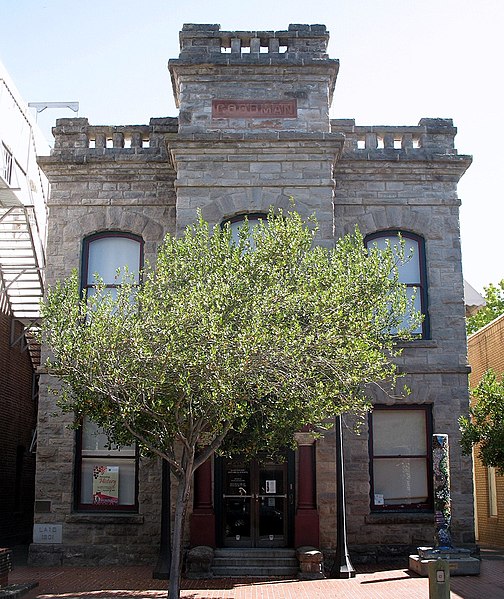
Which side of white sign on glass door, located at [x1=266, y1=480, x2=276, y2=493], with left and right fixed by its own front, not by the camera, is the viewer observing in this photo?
front

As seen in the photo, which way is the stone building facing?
toward the camera

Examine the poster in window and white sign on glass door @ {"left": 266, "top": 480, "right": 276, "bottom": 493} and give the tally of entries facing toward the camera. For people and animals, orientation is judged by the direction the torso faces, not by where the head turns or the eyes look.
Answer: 2

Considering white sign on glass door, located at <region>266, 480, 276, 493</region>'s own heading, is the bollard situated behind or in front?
in front

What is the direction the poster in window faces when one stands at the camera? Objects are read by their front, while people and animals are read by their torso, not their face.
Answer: facing the viewer

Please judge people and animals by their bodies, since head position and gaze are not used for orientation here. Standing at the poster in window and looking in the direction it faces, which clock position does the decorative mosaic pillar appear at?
The decorative mosaic pillar is roughly at 10 o'clock from the poster in window.

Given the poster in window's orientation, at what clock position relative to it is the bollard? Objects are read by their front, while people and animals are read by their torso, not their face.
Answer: The bollard is roughly at 11 o'clock from the poster in window.

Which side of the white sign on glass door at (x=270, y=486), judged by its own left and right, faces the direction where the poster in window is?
right

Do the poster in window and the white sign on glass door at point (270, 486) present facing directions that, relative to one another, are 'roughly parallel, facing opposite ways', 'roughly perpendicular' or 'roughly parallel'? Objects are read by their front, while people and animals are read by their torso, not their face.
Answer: roughly parallel

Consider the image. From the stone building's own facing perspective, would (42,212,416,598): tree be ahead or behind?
ahead

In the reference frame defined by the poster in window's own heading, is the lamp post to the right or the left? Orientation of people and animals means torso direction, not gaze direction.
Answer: on its left

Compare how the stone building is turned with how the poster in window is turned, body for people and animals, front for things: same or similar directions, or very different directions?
same or similar directions

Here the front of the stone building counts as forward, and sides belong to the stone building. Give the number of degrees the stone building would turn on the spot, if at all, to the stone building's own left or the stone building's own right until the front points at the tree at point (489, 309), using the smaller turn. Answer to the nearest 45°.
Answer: approximately 135° to the stone building's own left

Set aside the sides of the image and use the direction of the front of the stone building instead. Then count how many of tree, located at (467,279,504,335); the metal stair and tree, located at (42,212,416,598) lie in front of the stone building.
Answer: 1

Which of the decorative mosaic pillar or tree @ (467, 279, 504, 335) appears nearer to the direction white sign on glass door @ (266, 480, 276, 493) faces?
the decorative mosaic pillar
